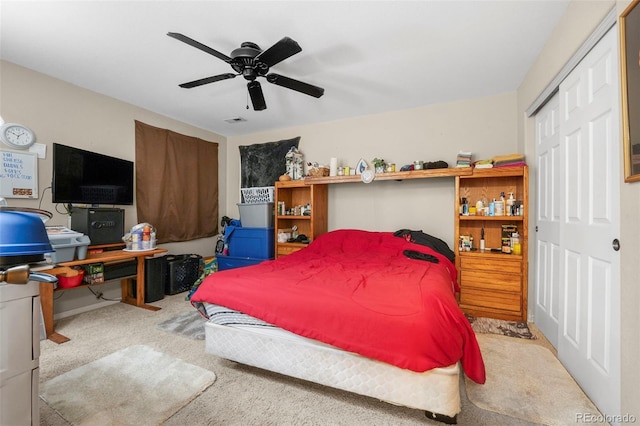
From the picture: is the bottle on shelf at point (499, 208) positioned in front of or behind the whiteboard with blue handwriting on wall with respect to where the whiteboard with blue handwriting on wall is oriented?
in front

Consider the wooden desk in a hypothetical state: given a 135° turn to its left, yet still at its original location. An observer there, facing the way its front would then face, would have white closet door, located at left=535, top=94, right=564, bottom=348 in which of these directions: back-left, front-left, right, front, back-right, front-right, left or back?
back-right

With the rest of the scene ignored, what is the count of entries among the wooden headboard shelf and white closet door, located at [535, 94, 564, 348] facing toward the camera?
1

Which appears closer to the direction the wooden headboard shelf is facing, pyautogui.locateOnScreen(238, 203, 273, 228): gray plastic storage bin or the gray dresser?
the gray dresser

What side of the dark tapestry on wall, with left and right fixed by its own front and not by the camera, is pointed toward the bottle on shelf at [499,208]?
left

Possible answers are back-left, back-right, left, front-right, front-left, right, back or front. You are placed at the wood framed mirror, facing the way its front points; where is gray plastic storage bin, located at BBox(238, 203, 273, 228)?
front-right

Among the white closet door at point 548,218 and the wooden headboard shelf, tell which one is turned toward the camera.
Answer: the wooden headboard shelf

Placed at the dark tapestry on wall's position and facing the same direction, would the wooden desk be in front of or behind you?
in front

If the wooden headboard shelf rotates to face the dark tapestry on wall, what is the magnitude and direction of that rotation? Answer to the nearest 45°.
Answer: approximately 90° to its right

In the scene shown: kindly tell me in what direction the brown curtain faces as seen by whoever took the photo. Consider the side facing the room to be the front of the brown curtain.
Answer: facing the viewer and to the right of the viewer

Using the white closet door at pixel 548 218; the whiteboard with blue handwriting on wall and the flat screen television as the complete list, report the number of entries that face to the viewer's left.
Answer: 1

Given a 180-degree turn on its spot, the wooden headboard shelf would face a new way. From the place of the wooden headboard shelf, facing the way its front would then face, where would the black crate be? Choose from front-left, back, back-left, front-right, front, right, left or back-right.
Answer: left

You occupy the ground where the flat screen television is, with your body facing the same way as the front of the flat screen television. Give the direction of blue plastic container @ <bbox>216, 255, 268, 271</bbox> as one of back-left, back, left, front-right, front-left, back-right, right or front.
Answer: front-left

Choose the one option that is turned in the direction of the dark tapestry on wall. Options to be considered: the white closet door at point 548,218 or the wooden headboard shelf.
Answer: the white closet door

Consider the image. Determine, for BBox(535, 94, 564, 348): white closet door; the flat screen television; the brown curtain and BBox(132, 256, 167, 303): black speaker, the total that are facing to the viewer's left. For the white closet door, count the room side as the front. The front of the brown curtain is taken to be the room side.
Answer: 1

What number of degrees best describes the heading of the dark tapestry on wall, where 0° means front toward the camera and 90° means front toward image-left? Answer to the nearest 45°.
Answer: approximately 45°

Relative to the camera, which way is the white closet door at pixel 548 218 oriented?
to the viewer's left

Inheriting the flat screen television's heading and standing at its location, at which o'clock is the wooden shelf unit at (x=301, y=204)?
The wooden shelf unit is roughly at 11 o'clock from the flat screen television.
